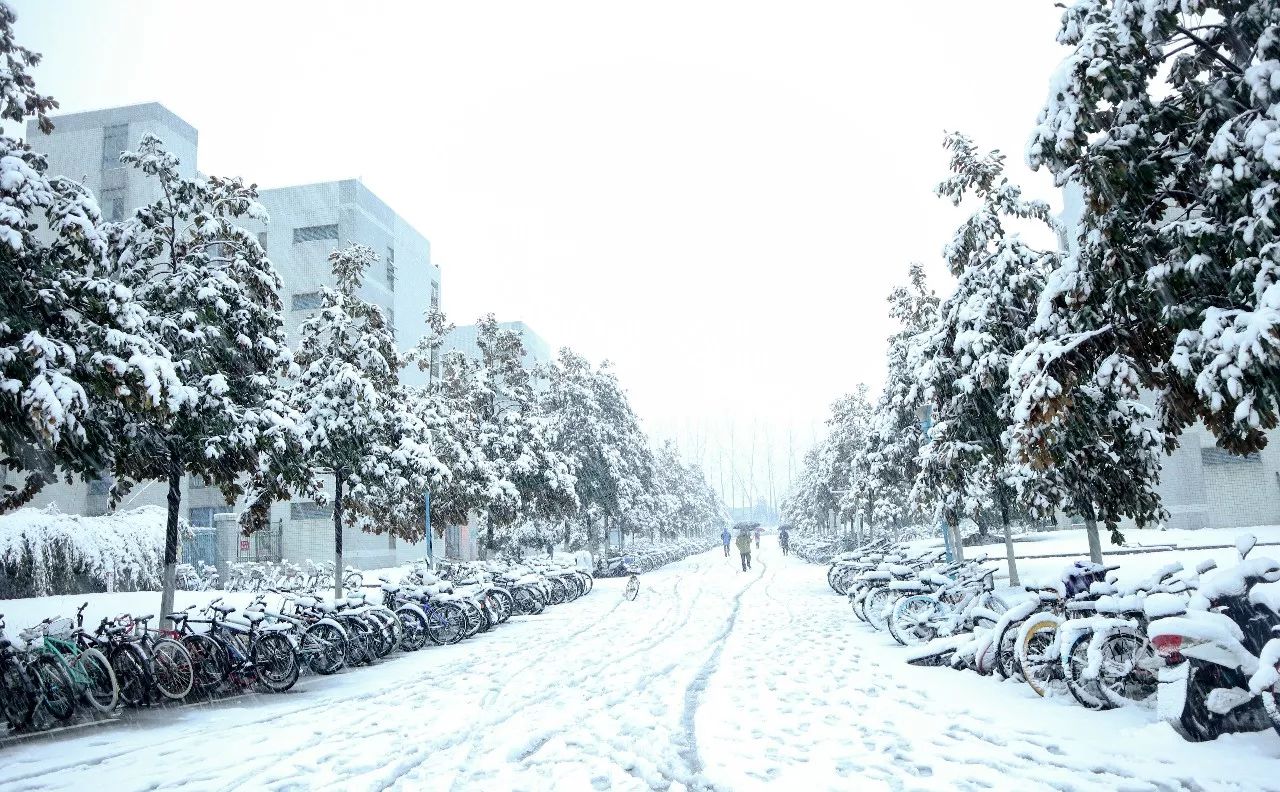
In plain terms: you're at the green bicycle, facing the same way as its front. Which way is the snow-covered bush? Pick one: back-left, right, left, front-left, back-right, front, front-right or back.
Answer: front-right

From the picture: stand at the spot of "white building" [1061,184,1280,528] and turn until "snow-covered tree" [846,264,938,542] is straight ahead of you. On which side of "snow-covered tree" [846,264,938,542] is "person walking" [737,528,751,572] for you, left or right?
right

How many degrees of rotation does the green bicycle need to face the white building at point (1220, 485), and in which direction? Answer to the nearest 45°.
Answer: approximately 135° to its right

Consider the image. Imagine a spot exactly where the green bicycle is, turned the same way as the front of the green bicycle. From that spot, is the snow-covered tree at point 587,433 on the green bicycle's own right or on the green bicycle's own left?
on the green bicycle's own right

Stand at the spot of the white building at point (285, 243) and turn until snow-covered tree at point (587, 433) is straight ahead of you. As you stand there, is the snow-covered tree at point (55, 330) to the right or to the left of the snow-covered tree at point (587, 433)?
right

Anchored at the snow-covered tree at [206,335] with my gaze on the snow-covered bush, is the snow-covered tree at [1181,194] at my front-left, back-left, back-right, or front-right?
back-right

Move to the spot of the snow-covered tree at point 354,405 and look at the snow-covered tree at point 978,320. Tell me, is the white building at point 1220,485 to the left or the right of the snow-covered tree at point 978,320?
left

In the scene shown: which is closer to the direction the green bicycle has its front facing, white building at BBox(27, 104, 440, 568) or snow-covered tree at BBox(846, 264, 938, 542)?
the white building

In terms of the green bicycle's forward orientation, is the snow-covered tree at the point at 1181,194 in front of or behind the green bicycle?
behind

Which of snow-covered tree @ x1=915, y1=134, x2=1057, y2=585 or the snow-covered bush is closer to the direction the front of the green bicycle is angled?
the snow-covered bush

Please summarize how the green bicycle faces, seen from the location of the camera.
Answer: facing away from the viewer and to the left of the viewer
